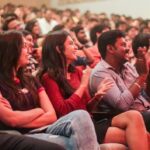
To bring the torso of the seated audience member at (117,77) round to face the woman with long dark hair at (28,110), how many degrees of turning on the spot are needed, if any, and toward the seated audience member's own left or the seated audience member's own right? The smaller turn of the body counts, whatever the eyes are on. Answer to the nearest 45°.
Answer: approximately 135° to the seated audience member's own right

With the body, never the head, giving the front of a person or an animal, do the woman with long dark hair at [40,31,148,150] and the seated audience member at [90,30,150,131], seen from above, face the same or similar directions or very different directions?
same or similar directions
